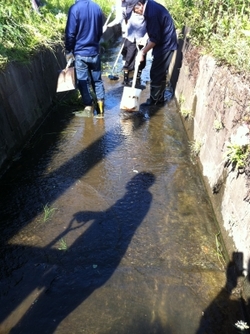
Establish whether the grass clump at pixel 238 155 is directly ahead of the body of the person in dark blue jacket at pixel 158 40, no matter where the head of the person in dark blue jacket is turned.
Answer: no

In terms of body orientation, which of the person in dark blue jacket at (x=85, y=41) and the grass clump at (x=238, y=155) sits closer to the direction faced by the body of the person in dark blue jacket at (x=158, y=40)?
the person in dark blue jacket

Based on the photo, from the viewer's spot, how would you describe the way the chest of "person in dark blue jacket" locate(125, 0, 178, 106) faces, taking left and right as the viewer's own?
facing to the left of the viewer

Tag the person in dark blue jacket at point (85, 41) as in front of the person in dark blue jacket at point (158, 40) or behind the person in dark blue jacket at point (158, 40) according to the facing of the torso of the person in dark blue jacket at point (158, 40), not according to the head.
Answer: in front
